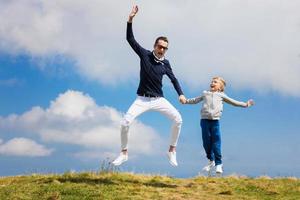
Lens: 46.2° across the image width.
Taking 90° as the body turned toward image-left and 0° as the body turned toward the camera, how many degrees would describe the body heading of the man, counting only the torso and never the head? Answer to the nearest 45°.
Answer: approximately 0°
